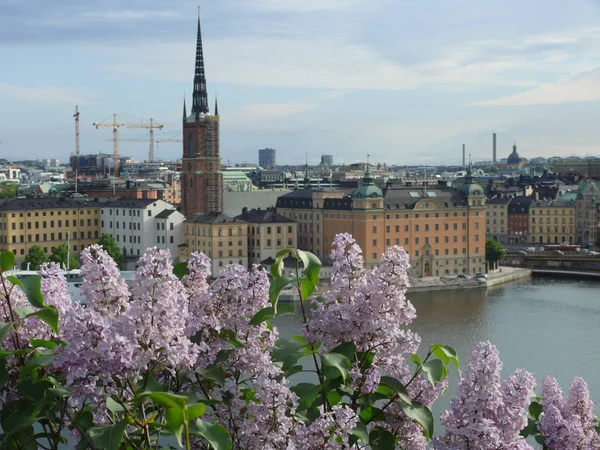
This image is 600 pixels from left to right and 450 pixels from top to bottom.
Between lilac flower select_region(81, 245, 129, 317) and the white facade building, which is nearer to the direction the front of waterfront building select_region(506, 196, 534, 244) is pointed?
the lilac flower

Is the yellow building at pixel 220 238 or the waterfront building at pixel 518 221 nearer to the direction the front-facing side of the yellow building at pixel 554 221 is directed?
the yellow building

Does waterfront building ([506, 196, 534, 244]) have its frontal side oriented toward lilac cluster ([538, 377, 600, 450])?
yes

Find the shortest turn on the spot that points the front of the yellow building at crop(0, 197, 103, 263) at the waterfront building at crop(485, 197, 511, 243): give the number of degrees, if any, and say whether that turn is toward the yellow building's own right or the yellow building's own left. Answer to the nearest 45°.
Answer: approximately 90° to the yellow building's own left

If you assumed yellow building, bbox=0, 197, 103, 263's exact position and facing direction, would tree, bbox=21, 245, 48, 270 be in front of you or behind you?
in front

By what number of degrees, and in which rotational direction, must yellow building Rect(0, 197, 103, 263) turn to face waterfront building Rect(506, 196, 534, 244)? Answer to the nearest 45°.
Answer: approximately 90° to its left

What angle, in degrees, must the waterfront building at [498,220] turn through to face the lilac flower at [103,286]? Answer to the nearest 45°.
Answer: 0° — it already faces it

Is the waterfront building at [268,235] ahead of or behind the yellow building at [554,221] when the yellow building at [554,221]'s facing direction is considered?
ahead

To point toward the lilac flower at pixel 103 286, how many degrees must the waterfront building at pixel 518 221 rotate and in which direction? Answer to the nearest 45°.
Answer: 0° — it already faces it

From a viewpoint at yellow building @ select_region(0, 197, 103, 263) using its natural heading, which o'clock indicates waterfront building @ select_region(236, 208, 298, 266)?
The waterfront building is roughly at 10 o'clock from the yellow building.
